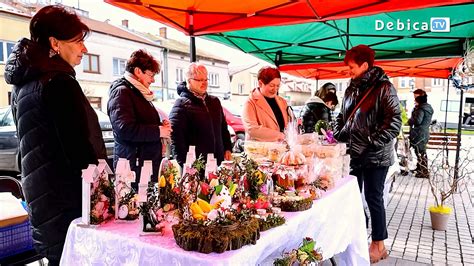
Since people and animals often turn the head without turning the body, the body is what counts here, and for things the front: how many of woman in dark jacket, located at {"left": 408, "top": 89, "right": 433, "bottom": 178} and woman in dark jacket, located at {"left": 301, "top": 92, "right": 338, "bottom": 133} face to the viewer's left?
1

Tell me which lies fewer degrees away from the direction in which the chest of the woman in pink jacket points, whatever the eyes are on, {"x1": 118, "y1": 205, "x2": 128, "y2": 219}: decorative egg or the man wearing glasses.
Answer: the decorative egg

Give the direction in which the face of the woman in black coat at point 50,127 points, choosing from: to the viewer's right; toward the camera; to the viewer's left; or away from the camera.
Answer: to the viewer's right

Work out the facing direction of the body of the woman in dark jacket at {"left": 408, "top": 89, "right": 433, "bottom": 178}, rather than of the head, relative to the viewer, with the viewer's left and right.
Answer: facing to the left of the viewer

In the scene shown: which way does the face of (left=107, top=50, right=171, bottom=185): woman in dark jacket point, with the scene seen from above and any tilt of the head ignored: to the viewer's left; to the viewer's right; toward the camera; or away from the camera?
to the viewer's right

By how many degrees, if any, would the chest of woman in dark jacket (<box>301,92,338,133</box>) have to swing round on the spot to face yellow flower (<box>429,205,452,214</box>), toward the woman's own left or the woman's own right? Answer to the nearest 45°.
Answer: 0° — they already face it

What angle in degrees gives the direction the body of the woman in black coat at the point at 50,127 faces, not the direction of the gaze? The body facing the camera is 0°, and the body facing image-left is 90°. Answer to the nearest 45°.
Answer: approximately 270°

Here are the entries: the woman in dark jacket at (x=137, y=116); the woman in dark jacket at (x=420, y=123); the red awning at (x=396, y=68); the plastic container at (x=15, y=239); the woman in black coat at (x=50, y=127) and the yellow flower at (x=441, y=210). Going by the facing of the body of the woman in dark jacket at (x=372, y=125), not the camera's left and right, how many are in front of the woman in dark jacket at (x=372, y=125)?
3

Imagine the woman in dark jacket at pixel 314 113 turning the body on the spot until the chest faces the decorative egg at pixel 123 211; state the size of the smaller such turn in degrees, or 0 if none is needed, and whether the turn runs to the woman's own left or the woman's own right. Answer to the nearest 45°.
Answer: approximately 90° to the woman's own right

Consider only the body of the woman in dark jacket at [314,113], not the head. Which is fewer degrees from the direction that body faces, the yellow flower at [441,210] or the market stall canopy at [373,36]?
the yellow flower

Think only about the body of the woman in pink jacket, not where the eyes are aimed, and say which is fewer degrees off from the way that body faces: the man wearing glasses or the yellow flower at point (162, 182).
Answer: the yellow flower
